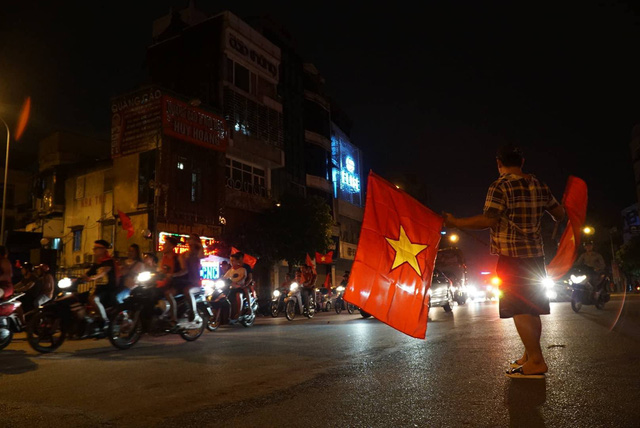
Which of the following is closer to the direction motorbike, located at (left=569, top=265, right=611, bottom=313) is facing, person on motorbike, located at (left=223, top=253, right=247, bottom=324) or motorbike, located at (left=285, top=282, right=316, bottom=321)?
the person on motorbike

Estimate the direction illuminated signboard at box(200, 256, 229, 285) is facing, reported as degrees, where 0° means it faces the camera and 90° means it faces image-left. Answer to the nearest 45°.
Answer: approximately 0°

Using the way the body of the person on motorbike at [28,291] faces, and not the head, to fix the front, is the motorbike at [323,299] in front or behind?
behind

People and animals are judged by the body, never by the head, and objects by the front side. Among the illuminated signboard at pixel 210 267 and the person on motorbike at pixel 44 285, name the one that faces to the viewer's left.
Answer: the person on motorbike

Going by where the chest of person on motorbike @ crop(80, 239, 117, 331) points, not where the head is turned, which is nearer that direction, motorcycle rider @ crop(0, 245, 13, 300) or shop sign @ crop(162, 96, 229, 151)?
the motorcycle rider

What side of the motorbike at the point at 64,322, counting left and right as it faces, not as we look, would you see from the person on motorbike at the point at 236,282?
back

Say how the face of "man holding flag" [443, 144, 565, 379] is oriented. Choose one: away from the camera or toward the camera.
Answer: away from the camera

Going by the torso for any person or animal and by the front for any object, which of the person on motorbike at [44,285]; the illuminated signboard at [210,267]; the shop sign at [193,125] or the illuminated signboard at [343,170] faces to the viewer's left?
the person on motorbike
